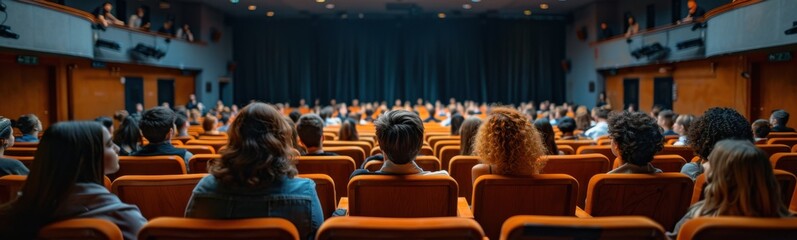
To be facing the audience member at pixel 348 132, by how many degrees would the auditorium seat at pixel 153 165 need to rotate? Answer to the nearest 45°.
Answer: approximately 45° to its right

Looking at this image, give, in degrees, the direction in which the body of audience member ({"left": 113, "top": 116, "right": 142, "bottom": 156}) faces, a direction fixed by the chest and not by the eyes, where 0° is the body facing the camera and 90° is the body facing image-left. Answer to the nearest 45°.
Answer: approximately 180°

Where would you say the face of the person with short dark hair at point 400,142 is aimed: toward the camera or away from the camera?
away from the camera

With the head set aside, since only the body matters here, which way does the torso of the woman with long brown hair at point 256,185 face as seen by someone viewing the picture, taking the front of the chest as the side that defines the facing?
away from the camera

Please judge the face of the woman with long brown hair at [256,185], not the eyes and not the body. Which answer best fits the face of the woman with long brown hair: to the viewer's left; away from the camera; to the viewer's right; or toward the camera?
away from the camera

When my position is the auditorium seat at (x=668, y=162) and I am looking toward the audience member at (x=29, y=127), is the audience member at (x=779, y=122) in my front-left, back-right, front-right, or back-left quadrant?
back-right

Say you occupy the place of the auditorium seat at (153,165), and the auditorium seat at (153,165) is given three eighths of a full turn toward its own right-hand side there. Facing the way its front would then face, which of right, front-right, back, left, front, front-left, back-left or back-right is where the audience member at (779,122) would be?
front-left

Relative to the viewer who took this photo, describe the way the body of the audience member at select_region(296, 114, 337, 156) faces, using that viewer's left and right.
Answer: facing away from the viewer

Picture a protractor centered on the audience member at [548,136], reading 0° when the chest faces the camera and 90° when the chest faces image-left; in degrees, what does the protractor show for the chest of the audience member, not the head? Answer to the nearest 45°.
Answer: approximately 180°

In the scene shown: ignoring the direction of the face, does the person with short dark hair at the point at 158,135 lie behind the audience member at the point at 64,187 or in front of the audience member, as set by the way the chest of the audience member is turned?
in front

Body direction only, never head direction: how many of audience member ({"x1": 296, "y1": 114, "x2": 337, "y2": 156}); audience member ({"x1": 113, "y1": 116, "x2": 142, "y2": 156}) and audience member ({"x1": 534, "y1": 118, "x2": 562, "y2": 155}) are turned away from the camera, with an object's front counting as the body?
3

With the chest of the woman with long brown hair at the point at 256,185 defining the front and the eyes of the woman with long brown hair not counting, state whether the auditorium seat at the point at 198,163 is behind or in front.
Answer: in front

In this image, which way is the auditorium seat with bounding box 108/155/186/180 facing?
away from the camera

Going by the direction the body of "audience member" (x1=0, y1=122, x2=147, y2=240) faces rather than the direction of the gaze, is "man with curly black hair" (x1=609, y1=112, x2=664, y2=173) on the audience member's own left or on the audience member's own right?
on the audience member's own right

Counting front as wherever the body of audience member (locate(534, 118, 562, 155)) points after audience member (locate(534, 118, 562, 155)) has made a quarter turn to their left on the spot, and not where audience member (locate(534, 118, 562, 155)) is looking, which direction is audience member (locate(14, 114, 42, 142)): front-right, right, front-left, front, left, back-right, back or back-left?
front

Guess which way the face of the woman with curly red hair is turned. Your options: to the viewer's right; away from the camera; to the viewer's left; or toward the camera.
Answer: away from the camera

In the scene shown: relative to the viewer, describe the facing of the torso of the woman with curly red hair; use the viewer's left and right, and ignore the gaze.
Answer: facing away from the viewer
